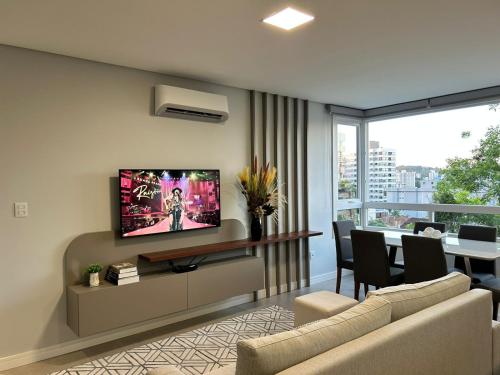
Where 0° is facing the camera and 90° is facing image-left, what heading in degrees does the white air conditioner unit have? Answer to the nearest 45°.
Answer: approximately 315°

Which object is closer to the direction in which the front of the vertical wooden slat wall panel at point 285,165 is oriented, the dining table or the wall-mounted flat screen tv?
the dining table

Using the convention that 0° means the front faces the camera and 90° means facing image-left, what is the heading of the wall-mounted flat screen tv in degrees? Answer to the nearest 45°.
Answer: approximately 315°
